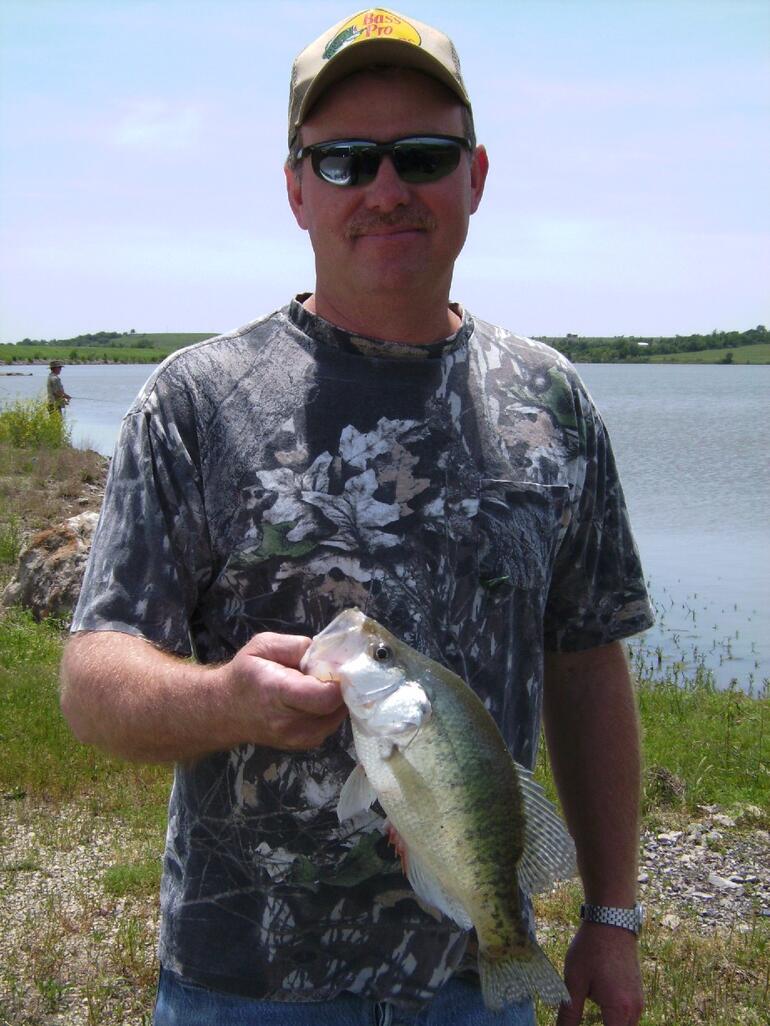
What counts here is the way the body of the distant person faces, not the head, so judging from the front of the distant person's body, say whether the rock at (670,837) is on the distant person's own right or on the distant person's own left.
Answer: on the distant person's own right

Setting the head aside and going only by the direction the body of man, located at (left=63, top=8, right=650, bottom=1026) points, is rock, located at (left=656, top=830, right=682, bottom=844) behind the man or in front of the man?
behind

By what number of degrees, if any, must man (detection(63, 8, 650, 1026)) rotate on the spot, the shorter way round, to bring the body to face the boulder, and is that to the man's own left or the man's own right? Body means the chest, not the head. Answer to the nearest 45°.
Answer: approximately 180°

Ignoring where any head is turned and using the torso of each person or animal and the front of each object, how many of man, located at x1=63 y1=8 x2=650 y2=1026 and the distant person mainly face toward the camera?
1

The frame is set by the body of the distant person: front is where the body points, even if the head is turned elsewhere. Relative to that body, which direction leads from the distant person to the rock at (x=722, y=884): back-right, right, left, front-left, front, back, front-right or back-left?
right

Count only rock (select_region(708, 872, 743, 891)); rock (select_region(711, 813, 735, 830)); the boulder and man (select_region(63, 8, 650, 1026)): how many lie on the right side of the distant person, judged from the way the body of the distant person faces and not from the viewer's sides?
4

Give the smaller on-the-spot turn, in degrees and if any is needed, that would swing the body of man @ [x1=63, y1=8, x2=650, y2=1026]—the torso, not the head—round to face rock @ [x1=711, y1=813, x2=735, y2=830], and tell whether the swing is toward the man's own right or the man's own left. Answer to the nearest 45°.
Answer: approximately 135° to the man's own left

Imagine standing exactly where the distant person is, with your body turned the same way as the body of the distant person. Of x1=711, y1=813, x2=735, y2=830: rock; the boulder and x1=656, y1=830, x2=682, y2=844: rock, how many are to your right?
3

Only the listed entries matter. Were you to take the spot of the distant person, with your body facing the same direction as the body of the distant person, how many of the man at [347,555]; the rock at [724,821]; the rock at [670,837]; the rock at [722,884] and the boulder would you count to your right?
5

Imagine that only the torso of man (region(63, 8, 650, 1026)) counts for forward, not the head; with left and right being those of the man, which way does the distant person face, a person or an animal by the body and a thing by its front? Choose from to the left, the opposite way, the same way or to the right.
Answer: to the left

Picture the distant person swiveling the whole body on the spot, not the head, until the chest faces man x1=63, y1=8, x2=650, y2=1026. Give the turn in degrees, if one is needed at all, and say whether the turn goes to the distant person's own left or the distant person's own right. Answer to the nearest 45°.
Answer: approximately 90° to the distant person's own right

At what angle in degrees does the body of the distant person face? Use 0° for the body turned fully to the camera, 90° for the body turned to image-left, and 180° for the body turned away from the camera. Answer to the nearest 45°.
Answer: approximately 270°

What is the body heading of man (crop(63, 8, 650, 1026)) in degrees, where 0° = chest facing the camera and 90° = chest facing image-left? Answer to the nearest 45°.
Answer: approximately 0°
